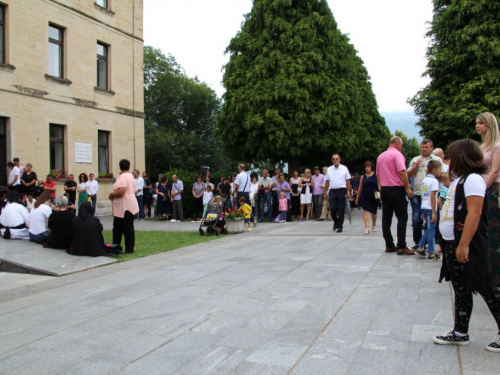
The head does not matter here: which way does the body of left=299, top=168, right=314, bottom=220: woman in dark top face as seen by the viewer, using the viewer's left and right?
facing the viewer

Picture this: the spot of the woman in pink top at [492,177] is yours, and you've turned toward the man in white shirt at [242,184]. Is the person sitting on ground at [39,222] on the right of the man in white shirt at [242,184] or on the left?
left

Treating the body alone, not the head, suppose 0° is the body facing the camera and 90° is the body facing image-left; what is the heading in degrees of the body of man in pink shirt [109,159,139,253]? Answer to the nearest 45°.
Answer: approximately 90°

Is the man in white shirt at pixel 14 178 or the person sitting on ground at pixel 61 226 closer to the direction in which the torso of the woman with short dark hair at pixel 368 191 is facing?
the person sitting on ground

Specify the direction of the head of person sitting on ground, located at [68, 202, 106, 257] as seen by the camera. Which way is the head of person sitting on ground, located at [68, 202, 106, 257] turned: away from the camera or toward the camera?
away from the camera

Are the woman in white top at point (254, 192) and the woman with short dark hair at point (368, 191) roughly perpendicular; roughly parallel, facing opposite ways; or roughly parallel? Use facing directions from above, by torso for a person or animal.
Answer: roughly parallel

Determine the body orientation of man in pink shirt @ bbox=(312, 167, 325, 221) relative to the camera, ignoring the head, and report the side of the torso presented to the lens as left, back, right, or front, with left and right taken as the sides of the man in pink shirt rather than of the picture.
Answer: front

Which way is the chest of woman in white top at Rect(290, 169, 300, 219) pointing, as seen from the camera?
toward the camera

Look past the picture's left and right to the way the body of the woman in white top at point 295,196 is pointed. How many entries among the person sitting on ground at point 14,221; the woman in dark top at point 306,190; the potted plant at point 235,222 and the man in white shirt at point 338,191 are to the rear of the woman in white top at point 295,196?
0

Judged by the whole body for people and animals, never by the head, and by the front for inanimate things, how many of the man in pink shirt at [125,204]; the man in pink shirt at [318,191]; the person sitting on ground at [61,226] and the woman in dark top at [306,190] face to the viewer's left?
1

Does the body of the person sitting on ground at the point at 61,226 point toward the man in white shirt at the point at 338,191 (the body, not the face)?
no

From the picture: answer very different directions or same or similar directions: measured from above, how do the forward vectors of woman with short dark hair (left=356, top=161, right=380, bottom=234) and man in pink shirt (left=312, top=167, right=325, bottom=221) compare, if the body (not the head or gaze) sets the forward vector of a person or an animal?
same or similar directions

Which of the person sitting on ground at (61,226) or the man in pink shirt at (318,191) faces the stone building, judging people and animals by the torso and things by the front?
the person sitting on ground

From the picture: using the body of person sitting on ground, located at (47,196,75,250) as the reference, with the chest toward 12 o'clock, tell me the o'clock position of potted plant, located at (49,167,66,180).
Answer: The potted plant is roughly at 12 o'clock from the person sitting on ground.

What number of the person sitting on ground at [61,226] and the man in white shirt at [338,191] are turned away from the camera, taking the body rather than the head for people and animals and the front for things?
1

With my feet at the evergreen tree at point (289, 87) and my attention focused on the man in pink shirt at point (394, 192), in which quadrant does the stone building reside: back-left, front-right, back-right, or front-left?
front-right
